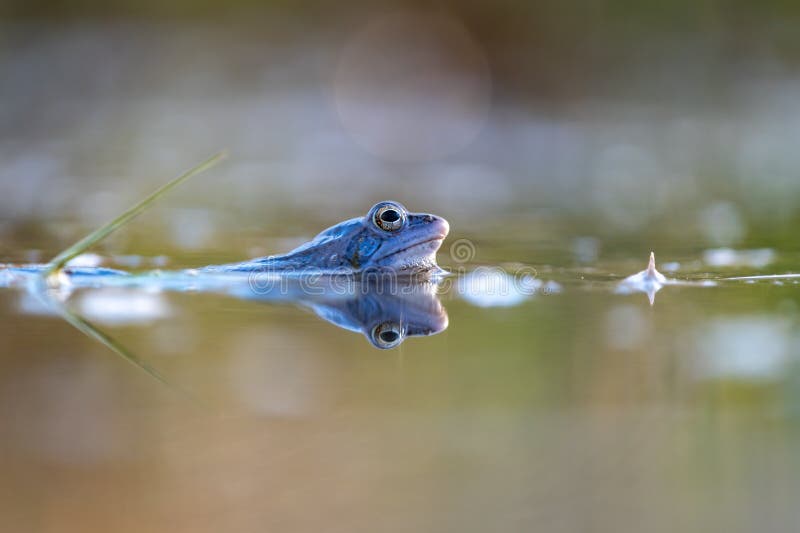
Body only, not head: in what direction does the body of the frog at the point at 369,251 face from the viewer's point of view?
to the viewer's right

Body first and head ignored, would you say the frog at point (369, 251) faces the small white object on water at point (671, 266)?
yes

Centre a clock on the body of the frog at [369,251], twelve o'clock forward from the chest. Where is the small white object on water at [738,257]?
The small white object on water is roughly at 12 o'clock from the frog.

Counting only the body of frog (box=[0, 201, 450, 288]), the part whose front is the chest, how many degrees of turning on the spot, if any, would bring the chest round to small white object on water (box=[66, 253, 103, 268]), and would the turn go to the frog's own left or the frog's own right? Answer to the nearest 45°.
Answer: approximately 135° to the frog's own left

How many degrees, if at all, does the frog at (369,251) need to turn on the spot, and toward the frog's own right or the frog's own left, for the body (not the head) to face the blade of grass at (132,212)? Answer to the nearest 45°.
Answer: approximately 135° to the frog's own right

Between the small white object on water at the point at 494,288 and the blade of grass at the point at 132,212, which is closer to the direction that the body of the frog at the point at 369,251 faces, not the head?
the small white object on water

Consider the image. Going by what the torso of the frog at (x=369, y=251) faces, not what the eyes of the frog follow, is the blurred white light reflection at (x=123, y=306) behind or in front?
behind

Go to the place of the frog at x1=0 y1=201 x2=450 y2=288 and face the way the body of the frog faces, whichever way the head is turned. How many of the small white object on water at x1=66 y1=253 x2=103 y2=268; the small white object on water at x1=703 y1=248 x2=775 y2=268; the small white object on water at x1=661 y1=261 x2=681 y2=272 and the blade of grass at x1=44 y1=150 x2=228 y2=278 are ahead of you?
2

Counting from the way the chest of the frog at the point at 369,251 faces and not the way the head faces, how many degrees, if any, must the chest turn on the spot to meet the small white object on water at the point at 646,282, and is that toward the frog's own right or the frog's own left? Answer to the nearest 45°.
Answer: approximately 45° to the frog's own right
